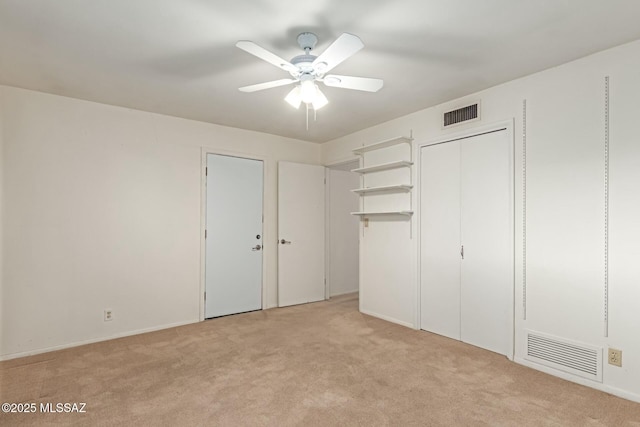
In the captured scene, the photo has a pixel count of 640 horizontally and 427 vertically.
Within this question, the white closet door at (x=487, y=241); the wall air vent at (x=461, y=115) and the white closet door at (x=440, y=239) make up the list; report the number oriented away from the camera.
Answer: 0

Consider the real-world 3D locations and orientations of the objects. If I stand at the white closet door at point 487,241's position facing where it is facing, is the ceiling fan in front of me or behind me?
in front

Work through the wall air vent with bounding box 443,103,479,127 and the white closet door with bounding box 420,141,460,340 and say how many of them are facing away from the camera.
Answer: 0

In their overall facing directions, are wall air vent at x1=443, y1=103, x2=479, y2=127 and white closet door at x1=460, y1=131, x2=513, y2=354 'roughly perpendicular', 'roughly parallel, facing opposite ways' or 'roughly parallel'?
roughly parallel

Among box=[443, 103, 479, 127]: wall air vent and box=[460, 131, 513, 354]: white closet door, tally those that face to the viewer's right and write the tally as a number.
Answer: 0

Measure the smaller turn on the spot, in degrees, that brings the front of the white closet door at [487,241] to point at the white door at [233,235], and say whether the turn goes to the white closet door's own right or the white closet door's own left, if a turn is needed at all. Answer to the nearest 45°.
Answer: approximately 45° to the white closet door's own right

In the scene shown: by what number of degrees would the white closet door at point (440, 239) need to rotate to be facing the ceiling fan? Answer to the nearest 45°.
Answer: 0° — it already faces it

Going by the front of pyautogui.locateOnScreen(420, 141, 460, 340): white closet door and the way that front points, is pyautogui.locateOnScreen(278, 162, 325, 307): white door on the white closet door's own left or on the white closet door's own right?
on the white closet door's own right

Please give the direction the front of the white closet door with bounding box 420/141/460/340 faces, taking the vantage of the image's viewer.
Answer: facing the viewer and to the left of the viewer

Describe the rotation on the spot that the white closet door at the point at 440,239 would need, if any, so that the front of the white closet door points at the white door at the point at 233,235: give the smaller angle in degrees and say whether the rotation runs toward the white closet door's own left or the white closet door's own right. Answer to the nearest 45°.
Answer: approximately 45° to the white closet door's own right

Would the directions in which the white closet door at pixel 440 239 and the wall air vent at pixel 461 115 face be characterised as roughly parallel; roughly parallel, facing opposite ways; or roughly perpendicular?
roughly parallel

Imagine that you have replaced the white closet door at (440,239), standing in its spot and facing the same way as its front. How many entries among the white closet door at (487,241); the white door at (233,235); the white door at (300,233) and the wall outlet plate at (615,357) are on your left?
2

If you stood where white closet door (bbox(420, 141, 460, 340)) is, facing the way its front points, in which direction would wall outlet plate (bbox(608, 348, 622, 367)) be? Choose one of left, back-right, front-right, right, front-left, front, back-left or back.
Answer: left

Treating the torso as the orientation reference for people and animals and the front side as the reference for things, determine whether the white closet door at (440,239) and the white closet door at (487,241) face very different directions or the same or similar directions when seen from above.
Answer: same or similar directions

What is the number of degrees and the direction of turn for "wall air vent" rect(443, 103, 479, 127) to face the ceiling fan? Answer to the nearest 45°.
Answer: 0° — it already faces it

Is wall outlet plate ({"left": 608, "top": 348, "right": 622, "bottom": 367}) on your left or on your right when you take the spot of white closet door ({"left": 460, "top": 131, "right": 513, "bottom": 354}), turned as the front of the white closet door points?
on your left

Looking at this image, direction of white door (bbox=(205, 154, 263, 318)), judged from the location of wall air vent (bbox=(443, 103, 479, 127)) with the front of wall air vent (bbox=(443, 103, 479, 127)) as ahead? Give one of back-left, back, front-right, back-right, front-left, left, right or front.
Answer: front-right

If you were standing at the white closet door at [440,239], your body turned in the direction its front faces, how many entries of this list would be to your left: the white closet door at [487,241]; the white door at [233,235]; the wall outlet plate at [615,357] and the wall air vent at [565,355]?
3

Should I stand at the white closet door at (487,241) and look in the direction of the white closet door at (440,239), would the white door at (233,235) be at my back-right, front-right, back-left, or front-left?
front-left
